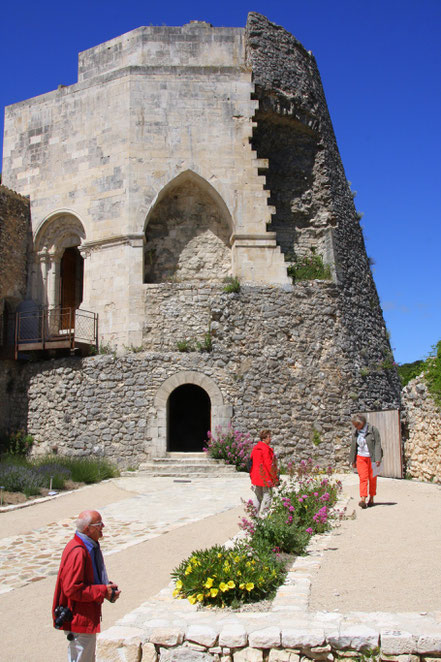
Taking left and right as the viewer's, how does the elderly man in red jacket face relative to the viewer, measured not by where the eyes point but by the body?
facing to the right of the viewer

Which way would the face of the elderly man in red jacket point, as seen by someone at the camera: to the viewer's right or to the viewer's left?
to the viewer's right

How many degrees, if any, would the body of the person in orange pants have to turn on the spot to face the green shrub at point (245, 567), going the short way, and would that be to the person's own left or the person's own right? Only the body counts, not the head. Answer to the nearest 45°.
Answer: approximately 45° to the person's own left

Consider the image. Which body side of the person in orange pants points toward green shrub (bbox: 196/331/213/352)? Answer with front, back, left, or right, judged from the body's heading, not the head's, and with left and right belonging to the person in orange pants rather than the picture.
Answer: right

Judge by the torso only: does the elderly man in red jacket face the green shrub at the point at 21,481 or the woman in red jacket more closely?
the woman in red jacket

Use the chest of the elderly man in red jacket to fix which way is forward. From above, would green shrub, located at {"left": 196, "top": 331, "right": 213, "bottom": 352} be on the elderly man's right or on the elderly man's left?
on the elderly man's left

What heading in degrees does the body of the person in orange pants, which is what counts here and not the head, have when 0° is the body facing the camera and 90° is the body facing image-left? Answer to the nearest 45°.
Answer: approximately 45°

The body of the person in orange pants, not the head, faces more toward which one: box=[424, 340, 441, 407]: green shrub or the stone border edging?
the stone border edging

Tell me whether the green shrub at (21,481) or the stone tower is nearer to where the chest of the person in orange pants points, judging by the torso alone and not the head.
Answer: the green shrub
